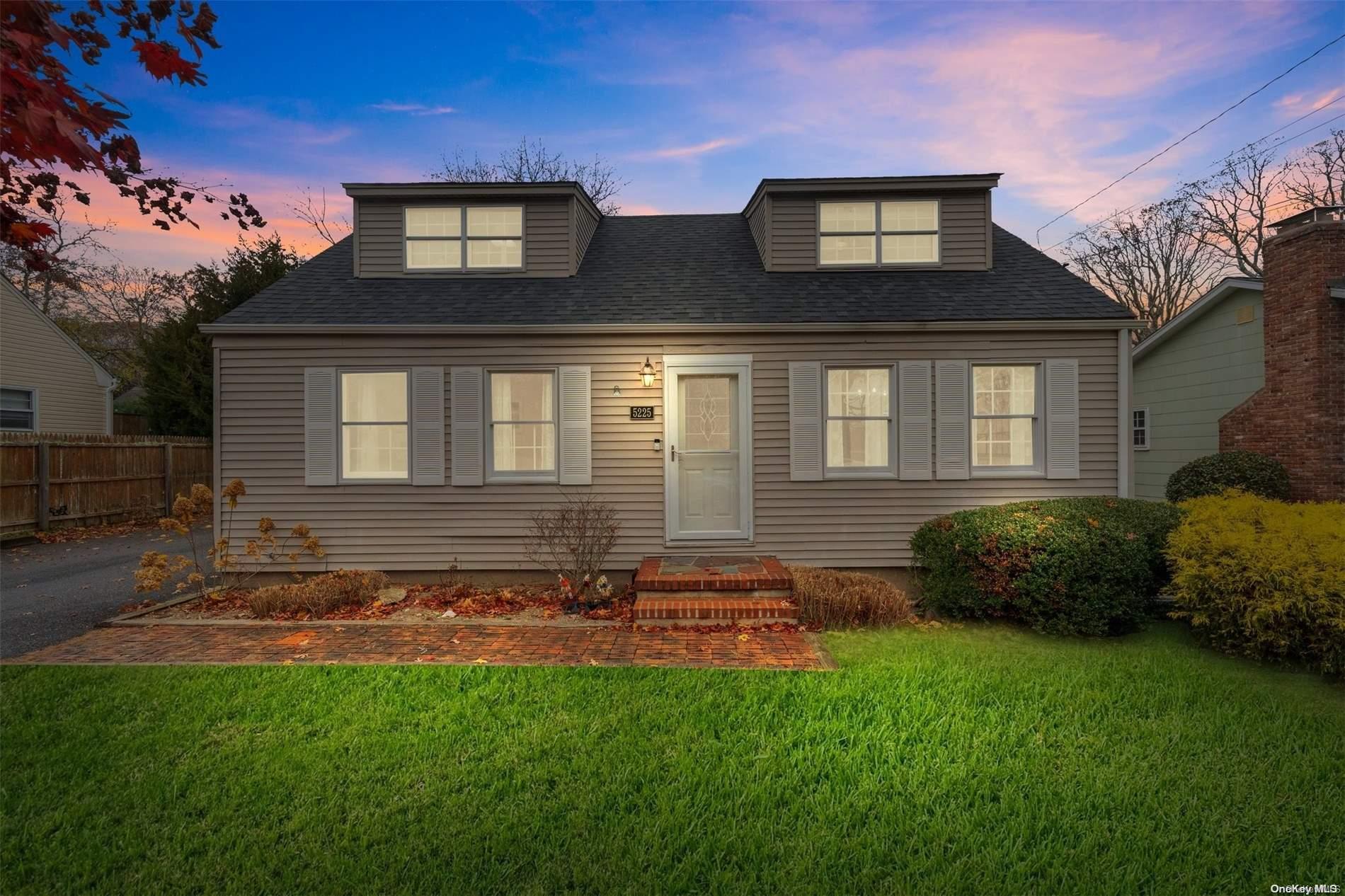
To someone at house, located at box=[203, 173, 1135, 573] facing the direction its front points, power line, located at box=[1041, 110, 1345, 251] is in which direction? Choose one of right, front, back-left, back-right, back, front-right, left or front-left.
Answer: back-left

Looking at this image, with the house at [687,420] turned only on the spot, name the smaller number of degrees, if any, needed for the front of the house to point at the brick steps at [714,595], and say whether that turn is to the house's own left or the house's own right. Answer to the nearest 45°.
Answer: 0° — it already faces it

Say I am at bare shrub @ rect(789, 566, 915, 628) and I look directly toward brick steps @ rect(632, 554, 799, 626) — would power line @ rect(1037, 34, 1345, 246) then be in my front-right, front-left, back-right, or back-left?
back-right

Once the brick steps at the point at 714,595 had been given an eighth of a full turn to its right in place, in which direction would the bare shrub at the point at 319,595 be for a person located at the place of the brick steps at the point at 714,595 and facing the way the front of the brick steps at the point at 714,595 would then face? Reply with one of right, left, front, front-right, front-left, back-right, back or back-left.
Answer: front-right

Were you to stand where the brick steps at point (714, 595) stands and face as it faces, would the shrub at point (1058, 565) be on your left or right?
on your left

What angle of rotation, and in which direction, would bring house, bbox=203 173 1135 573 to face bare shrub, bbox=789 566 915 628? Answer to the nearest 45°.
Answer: approximately 45° to its left

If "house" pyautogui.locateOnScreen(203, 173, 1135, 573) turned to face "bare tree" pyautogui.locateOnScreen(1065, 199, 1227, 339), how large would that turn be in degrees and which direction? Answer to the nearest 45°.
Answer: approximately 135° to its left

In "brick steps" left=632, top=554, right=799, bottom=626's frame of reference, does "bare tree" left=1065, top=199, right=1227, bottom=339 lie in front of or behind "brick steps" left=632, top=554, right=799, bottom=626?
behind

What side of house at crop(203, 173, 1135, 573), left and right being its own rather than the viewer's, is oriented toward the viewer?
front

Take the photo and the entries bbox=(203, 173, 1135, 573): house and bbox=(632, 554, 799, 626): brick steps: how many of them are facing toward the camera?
2
